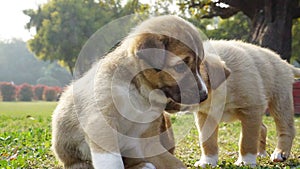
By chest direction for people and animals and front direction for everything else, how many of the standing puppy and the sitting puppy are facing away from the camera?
0

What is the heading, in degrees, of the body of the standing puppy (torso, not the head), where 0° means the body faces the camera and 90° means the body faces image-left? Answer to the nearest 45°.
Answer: approximately 45°

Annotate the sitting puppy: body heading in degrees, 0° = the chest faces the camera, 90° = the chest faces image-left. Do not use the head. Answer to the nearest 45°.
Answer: approximately 315°

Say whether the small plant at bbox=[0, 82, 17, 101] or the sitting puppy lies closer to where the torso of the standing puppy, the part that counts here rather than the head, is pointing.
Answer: the sitting puppy

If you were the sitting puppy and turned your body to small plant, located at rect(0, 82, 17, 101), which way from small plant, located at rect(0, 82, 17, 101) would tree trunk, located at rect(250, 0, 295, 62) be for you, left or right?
right

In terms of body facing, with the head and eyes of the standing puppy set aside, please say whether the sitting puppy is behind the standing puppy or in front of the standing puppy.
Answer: in front

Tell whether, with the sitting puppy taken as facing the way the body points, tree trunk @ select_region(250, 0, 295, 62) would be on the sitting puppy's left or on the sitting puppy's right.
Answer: on the sitting puppy's left

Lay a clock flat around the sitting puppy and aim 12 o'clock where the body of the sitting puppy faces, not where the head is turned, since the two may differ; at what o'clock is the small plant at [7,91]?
The small plant is roughly at 7 o'clock from the sitting puppy.

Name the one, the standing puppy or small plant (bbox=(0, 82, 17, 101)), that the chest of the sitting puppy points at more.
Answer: the standing puppy

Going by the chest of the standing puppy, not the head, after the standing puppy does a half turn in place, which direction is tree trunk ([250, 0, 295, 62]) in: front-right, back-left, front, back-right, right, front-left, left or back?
front-left

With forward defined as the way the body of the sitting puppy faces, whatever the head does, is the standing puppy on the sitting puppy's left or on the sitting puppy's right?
on the sitting puppy's left
